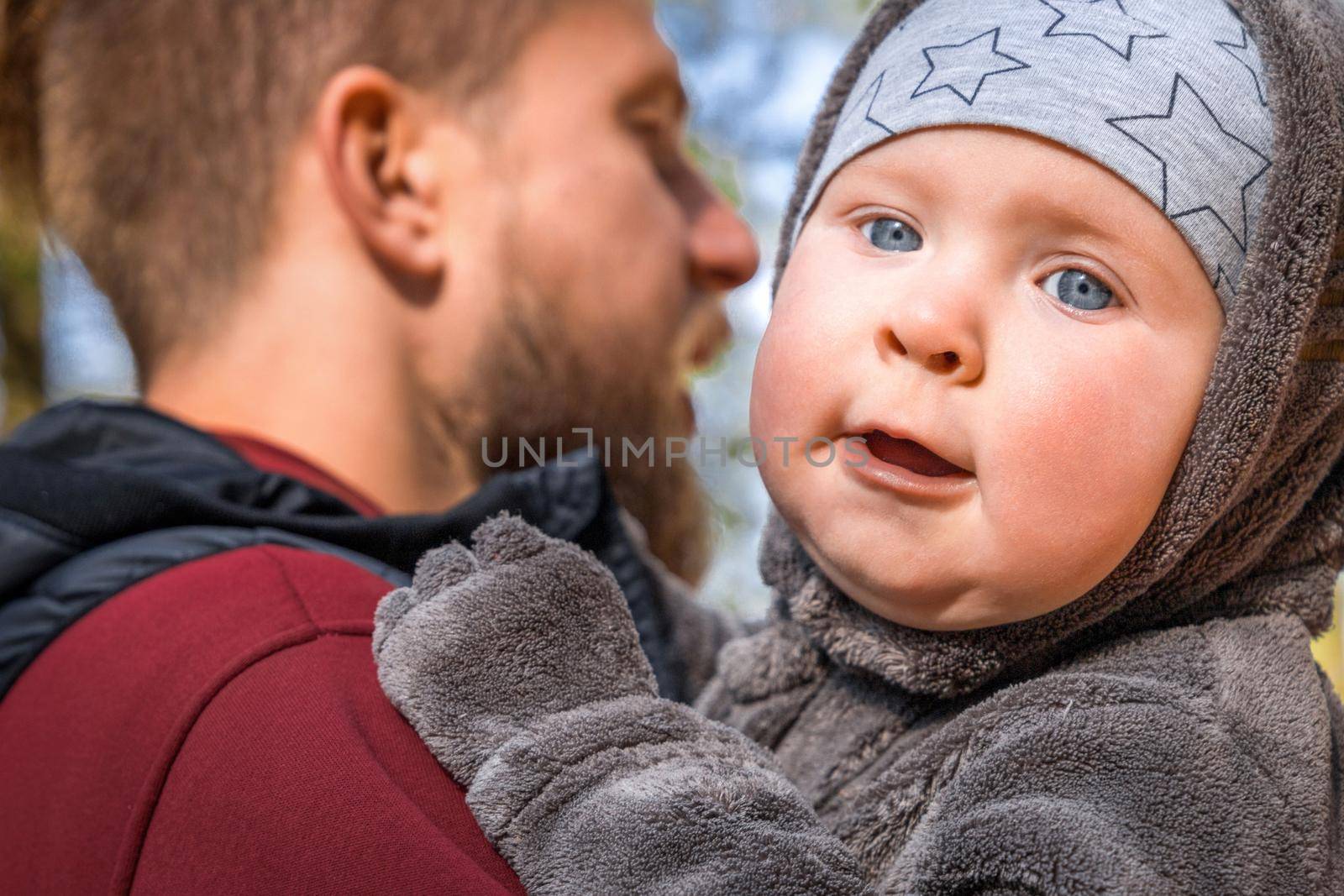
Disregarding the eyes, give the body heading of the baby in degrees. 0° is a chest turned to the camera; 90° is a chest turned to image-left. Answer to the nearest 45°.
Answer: approximately 45°

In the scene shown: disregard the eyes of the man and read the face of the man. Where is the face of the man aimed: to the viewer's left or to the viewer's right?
to the viewer's right
